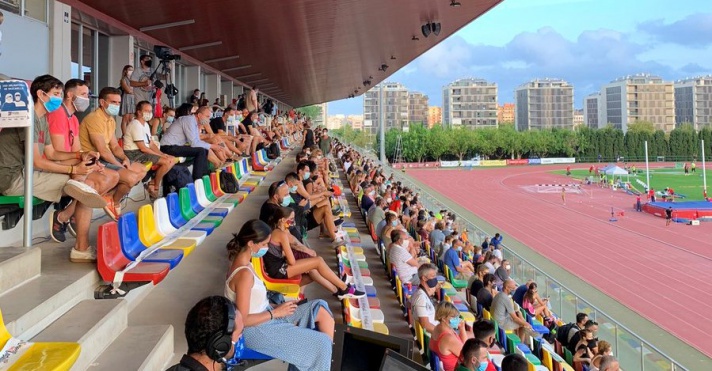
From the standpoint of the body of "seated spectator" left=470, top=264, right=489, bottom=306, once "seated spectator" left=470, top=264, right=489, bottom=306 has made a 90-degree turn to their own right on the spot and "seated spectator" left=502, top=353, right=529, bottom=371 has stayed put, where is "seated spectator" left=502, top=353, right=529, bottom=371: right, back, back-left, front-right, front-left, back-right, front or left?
front

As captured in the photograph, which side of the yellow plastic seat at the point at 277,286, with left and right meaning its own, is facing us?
right

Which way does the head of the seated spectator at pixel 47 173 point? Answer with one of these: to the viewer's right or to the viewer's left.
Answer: to the viewer's right

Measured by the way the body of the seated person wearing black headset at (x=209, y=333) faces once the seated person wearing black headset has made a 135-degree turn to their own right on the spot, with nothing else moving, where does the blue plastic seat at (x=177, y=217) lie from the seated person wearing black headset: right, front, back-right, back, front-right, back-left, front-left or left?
back

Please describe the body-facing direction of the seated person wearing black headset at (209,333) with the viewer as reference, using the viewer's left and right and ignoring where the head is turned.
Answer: facing away from the viewer and to the right of the viewer

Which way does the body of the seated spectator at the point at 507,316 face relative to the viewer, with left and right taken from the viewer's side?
facing to the right of the viewer

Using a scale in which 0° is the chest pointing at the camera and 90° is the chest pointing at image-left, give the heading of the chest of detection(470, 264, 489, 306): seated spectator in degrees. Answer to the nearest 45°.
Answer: approximately 270°

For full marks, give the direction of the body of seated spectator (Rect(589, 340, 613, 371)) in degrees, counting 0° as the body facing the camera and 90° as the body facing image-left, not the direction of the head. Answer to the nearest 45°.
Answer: approximately 270°

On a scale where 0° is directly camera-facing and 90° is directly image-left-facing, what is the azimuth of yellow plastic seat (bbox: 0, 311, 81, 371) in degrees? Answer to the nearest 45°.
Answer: approximately 270°
